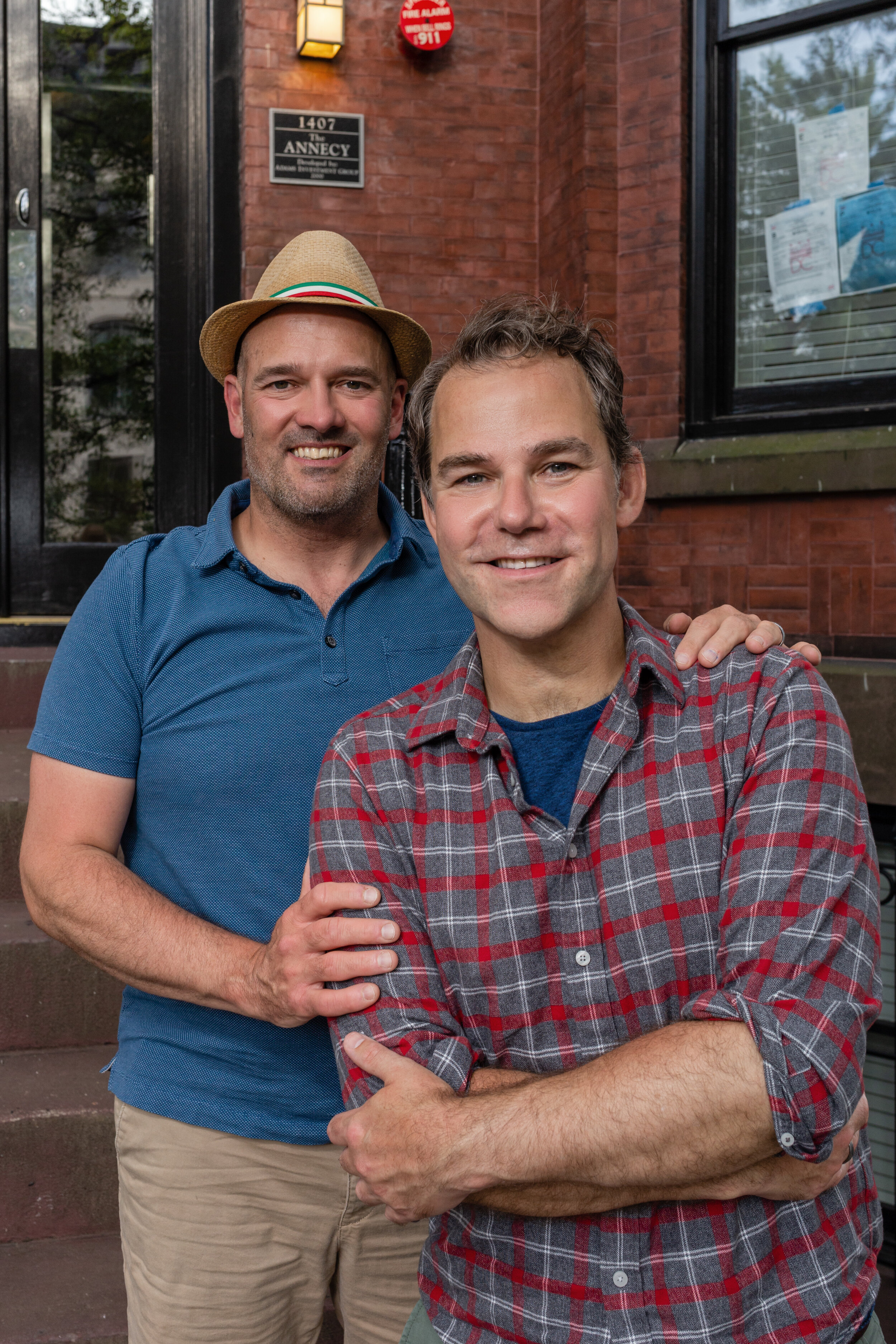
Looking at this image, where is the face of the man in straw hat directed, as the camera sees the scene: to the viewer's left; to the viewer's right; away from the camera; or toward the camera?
toward the camera

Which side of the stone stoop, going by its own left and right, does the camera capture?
front

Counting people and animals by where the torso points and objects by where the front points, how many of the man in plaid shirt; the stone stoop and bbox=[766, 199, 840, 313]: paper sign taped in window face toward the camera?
3

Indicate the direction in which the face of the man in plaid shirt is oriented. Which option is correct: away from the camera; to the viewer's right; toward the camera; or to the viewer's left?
toward the camera

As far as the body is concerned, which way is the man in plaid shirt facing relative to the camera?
toward the camera

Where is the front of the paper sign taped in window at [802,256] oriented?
toward the camera

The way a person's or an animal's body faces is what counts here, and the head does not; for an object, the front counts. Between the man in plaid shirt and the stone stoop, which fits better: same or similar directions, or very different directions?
same or similar directions

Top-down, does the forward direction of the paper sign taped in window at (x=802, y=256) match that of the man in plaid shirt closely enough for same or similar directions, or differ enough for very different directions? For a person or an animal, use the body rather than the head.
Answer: same or similar directions
